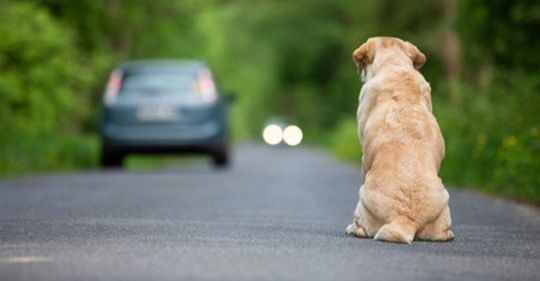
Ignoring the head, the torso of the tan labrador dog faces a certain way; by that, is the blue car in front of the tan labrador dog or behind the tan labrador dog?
in front

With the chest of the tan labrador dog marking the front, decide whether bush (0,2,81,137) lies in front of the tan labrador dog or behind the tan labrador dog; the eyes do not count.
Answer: in front

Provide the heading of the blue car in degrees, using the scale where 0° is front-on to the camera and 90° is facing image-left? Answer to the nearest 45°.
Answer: approximately 180°

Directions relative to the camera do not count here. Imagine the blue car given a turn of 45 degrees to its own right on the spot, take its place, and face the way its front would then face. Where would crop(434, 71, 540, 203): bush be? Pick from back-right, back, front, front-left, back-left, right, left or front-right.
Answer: right

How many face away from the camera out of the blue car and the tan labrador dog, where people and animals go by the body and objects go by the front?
2

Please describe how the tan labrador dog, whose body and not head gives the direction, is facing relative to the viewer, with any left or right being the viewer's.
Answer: facing away from the viewer

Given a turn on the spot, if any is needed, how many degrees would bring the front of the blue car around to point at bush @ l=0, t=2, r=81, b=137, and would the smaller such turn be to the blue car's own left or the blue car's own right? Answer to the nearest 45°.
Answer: approximately 45° to the blue car's own left

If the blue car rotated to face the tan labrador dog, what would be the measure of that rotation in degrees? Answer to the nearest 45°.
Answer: approximately 180°
